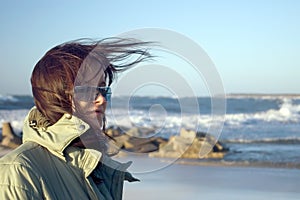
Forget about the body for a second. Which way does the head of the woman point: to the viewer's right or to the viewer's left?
to the viewer's right
